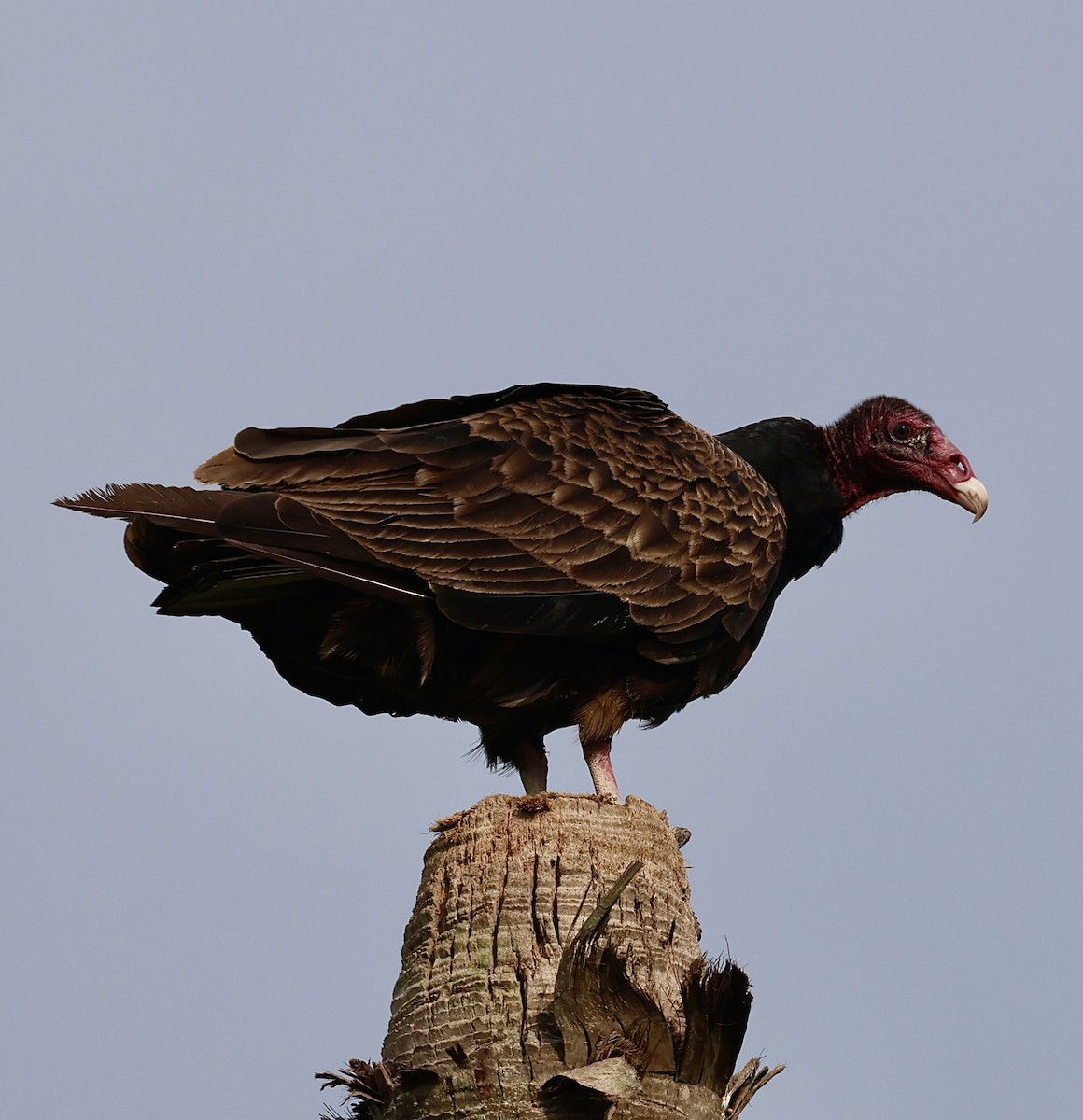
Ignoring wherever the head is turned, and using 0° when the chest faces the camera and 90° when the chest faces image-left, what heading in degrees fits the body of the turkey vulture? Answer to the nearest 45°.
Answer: approximately 270°
